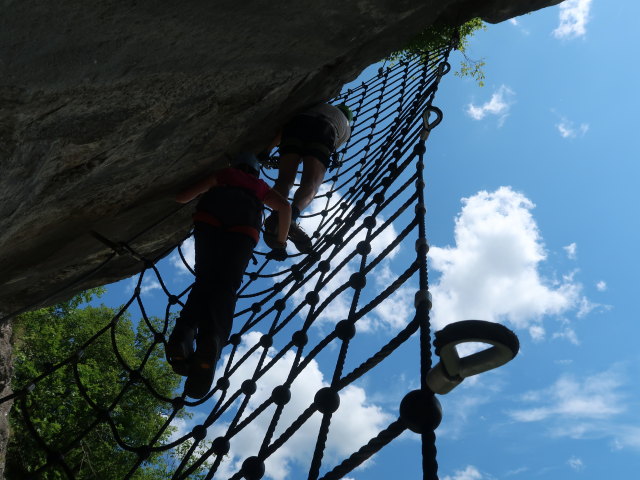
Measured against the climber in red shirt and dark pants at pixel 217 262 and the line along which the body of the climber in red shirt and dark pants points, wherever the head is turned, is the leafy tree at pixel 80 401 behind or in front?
in front

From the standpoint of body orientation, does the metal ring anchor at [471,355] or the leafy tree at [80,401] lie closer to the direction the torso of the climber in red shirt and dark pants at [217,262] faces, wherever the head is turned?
the leafy tree

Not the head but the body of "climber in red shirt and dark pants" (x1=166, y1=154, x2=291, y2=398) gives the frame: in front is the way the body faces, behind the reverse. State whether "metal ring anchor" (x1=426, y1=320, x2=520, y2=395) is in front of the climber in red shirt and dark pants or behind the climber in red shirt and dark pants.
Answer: behind

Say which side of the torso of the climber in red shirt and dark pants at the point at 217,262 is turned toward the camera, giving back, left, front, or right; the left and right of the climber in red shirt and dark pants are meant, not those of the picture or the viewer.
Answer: back
